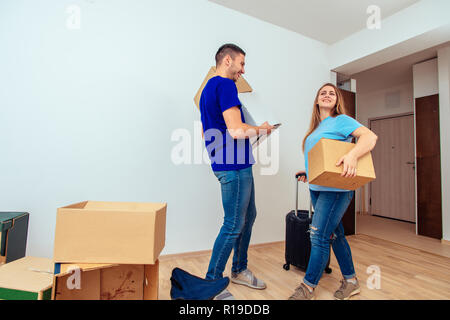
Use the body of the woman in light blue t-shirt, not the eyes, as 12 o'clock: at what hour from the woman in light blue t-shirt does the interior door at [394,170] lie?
The interior door is roughly at 5 o'clock from the woman in light blue t-shirt.

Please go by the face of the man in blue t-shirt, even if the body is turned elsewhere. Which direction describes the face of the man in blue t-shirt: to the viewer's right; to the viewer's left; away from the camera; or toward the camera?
to the viewer's right

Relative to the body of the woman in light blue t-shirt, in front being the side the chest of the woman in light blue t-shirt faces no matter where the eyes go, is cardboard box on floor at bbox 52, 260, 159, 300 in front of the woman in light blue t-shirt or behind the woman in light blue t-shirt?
in front

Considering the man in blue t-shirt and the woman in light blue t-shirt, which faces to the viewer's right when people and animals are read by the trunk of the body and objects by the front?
the man in blue t-shirt

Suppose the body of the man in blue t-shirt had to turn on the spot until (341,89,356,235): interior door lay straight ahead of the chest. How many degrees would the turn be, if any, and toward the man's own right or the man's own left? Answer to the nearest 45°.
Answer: approximately 45° to the man's own left

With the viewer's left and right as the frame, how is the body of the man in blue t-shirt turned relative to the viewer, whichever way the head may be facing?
facing to the right of the viewer

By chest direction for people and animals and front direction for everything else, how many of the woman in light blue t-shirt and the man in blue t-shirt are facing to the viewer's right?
1

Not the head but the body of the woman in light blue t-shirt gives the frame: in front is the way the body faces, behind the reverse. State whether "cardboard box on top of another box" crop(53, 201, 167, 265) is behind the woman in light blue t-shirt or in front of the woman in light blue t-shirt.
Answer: in front

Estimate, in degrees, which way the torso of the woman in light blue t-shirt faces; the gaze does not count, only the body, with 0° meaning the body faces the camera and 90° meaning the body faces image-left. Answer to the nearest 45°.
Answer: approximately 45°

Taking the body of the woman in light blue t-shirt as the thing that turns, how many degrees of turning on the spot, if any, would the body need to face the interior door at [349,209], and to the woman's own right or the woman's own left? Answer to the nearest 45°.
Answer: approximately 135° to the woman's own right

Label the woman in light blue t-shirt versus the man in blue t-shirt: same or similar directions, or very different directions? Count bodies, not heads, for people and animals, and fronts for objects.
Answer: very different directions

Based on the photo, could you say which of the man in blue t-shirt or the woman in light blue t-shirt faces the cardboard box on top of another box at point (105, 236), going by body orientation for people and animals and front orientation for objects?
the woman in light blue t-shirt
